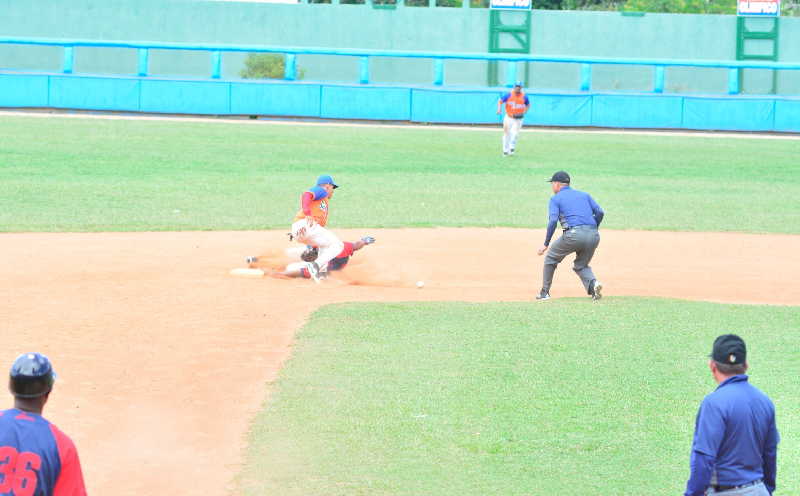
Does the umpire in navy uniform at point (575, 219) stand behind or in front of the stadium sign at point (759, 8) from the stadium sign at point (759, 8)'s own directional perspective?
in front

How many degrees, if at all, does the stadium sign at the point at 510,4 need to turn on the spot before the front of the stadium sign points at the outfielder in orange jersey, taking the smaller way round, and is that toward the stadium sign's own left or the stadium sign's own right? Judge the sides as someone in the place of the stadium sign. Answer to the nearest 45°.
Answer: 0° — it already faces them

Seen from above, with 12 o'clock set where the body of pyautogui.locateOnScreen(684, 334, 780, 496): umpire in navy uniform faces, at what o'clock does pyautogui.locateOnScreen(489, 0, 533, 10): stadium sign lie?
The stadium sign is roughly at 1 o'clock from the umpire in navy uniform.

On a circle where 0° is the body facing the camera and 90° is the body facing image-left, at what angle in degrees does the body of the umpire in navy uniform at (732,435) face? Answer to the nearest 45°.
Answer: approximately 135°

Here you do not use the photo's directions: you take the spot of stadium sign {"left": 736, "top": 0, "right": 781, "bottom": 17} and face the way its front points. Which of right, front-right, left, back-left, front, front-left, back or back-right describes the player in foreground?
front

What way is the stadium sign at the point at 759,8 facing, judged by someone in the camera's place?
facing the viewer

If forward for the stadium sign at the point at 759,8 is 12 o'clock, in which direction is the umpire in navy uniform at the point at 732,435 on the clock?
The umpire in navy uniform is roughly at 12 o'clock from the stadium sign.

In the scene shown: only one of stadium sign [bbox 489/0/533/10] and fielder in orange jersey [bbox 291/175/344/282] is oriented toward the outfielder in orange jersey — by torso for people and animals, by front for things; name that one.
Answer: the stadium sign

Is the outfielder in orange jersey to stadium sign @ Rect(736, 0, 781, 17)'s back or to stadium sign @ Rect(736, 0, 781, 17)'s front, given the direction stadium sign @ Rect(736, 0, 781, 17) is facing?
to the front

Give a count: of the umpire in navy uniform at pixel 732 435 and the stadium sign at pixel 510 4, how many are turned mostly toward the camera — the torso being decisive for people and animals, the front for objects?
1

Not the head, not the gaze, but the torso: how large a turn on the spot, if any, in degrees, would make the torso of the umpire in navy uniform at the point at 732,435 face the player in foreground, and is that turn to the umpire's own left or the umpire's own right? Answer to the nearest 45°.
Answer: approximately 90° to the umpire's own left
